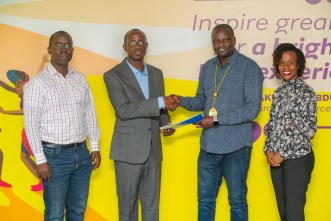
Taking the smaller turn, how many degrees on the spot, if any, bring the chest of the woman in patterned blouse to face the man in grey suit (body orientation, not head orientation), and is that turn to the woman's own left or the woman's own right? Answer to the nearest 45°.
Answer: approximately 45° to the woman's own right

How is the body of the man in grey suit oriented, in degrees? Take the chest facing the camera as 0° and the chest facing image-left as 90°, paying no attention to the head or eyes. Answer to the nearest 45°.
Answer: approximately 315°

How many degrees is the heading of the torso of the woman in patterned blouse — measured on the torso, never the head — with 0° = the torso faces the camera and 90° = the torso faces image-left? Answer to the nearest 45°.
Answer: approximately 45°
